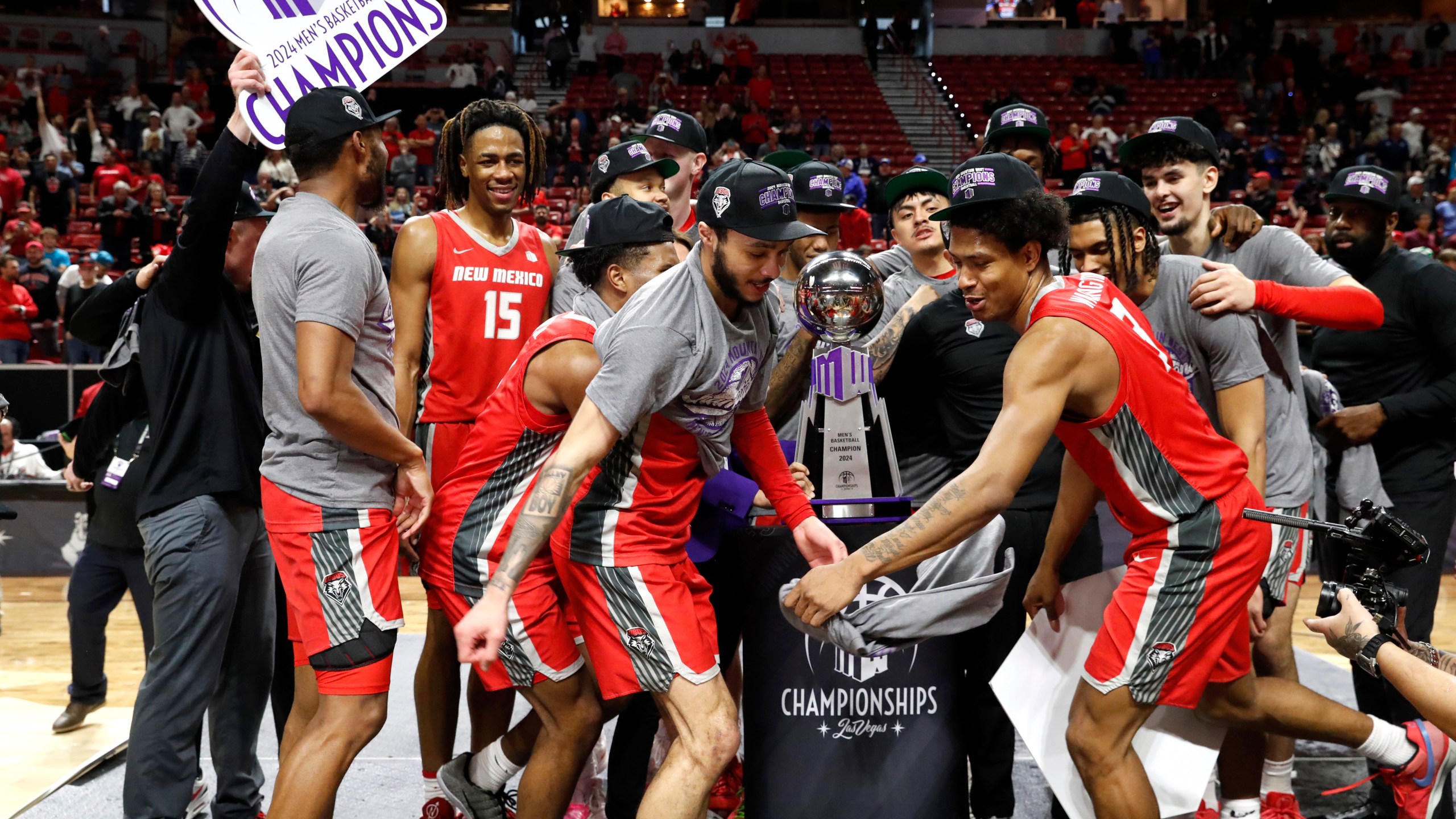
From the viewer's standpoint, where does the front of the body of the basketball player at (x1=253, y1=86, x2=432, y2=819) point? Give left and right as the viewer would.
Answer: facing to the right of the viewer

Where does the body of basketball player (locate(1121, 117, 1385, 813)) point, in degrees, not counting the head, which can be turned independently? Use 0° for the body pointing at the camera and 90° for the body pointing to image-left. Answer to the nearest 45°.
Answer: approximately 45°

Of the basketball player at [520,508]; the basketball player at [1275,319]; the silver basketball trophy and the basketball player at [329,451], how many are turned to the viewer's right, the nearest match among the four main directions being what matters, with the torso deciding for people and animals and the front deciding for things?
2

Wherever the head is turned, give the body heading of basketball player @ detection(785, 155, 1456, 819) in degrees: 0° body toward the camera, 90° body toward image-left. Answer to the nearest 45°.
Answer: approximately 90°

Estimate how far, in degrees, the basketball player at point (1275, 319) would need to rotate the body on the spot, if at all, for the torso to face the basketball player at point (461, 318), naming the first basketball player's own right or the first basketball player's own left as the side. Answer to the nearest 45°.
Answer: approximately 45° to the first basketball player's own right

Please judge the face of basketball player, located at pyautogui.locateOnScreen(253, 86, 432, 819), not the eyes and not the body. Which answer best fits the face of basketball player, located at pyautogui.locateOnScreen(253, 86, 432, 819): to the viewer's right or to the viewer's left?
to the viewer's right

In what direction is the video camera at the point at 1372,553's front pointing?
to the viewer's left

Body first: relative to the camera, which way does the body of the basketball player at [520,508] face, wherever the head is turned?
to the viewer's right

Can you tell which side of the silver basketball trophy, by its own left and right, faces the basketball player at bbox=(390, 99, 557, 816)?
right
